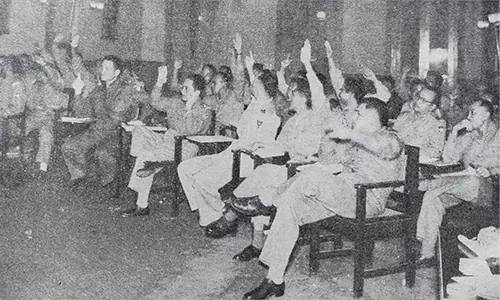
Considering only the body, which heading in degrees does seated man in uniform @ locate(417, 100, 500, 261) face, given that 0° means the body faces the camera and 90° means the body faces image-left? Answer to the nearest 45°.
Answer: approximately 90°

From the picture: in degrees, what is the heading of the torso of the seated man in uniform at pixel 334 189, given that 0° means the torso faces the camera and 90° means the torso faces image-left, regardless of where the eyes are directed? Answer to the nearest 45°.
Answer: approximately 90°

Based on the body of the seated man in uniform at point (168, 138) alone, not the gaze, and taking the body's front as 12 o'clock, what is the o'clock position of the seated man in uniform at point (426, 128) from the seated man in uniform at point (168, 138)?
the seated man in uniform at point (426, 128) is roughly at 7 o'clock from the seated man in uniform at point (168, 138).

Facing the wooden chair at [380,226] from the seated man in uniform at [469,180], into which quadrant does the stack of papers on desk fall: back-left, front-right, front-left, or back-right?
front-left

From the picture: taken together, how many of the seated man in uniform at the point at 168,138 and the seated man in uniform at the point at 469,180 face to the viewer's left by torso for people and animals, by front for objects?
2

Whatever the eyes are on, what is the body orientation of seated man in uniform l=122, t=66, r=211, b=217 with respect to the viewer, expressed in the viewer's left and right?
facing to the left of the viewer

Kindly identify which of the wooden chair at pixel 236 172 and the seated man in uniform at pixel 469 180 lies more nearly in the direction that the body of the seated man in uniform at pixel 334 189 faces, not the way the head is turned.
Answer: the wooden chair

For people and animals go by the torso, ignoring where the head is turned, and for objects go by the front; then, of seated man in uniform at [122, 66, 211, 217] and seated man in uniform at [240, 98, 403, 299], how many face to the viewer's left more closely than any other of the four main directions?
2
